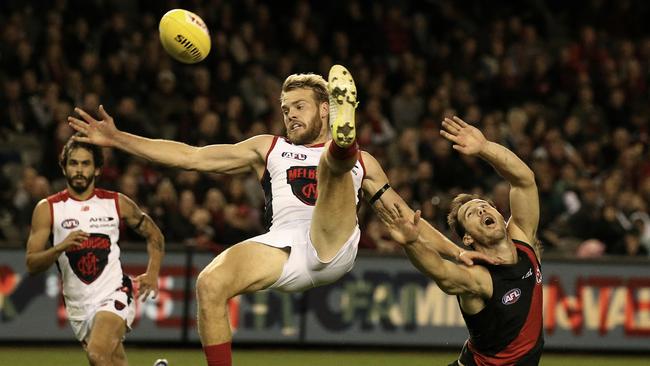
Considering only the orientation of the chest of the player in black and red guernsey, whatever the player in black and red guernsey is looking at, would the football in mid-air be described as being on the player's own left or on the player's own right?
on the player's own right

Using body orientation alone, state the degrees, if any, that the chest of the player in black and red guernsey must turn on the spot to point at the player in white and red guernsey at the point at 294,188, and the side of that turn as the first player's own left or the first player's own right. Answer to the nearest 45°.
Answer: approximately 135° to the first player's own right

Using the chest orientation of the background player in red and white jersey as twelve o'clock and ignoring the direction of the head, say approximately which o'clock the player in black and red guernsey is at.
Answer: The player in black and red guernsey is roughly at 10 o'clock from the background player in red and white jersey.

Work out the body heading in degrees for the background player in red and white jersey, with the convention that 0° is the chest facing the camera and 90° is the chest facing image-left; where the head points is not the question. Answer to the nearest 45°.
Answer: approximately 0°

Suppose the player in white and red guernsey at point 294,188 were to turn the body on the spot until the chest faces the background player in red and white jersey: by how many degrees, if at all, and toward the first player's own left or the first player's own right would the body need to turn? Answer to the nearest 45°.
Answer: approximately 135° to the first player's own right

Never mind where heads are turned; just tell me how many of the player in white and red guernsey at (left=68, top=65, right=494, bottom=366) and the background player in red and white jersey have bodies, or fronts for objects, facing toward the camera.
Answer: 2
